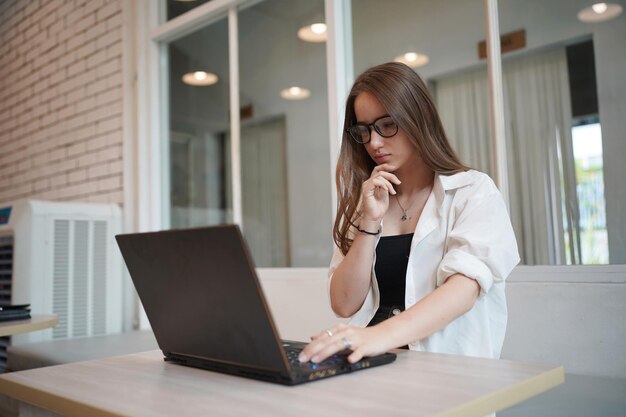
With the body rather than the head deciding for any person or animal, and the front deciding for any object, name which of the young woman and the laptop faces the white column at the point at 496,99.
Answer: the laptop

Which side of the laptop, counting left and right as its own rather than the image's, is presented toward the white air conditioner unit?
left

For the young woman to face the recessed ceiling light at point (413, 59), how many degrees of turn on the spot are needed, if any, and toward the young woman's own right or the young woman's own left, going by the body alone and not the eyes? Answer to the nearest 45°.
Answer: approximately 135° to the young woman's own right

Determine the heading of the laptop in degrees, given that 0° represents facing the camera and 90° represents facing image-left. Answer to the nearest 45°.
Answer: approximately 225°

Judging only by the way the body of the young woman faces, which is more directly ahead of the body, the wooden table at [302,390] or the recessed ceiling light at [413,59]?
the wooden table

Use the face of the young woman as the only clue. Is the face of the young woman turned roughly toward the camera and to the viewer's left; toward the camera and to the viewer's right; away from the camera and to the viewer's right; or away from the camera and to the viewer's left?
toward the camera and to the viewer's left

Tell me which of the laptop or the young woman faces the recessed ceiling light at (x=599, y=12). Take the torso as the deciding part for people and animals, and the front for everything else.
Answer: the laptop

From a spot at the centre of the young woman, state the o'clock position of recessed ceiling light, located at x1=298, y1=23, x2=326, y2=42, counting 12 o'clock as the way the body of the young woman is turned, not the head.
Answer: The recessed ceiling light is roughly at 4 o'clock from the young woman.

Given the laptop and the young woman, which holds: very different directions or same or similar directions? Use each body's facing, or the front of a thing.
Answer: very different directions

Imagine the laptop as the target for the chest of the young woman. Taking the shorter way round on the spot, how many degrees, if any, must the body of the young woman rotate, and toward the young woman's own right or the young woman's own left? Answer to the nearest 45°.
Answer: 0° — they already face it

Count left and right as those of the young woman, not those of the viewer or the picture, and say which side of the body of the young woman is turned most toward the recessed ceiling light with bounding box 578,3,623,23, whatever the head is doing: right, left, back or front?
back

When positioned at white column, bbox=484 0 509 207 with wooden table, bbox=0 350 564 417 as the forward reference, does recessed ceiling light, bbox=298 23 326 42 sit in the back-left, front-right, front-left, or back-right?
back-right

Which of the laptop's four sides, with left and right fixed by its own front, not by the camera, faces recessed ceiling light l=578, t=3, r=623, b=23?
front

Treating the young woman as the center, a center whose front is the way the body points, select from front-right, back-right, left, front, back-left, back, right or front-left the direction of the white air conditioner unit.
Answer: right

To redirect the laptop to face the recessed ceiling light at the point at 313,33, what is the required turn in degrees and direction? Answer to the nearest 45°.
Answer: approximately 45° to its left

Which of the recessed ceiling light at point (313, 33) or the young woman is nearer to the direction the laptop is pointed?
the young woman

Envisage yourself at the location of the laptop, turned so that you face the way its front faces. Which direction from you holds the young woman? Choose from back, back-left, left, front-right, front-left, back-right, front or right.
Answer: front

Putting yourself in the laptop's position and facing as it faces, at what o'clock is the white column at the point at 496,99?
The white column is roughly at 12 o'clock from the laptop.

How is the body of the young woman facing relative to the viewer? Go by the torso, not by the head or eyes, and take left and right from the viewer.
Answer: facing the viewer and to the left of the viewer
